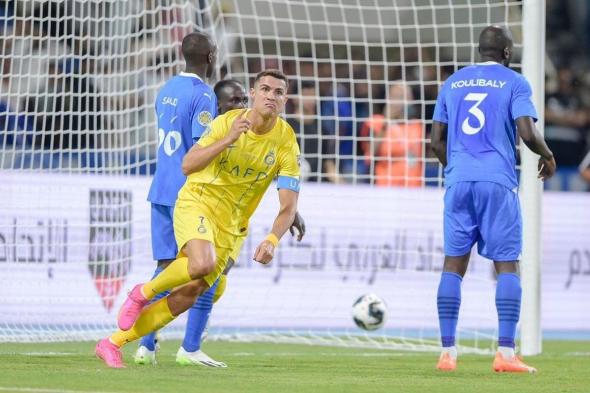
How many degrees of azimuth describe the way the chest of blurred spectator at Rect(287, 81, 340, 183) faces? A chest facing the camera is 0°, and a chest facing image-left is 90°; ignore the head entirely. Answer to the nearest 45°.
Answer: approximately 0°

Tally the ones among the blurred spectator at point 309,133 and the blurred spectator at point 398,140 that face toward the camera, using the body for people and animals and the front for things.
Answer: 2

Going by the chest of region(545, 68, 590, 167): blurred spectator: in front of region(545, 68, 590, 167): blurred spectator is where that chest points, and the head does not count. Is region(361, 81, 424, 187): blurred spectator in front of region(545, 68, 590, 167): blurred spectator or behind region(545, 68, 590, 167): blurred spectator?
in front

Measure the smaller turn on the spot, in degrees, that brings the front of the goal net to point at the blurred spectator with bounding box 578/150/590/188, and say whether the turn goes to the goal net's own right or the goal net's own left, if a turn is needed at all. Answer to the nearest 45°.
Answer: approximately 135° to the goal net's own left

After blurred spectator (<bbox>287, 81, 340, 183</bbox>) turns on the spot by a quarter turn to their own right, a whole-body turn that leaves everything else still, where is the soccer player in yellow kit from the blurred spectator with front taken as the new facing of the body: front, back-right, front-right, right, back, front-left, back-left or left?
left

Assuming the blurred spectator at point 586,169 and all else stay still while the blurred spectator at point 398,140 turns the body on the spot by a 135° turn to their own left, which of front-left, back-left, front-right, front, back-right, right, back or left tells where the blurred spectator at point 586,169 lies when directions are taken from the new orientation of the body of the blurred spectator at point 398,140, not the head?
front

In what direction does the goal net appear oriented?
toward the camera

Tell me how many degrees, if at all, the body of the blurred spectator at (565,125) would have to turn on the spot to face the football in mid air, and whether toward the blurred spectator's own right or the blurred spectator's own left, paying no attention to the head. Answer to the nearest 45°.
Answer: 0° — they already face it

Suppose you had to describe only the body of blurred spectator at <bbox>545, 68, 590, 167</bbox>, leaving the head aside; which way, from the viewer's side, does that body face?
toward the camera

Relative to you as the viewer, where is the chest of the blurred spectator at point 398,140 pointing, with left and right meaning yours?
facing the viewer

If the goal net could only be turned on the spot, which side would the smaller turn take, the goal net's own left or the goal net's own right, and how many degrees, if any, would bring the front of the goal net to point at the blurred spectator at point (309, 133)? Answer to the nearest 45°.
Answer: approximately 135° to the goal net's own left
